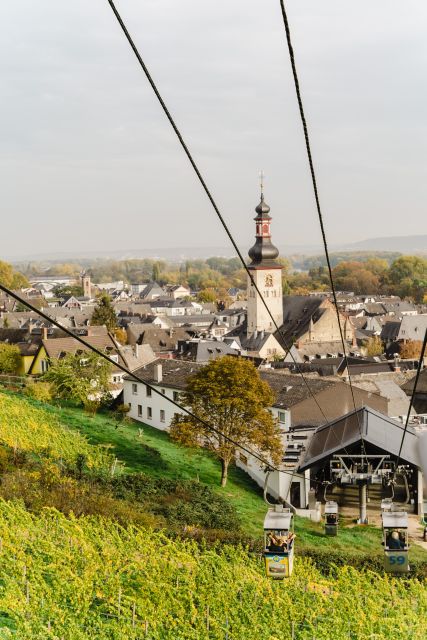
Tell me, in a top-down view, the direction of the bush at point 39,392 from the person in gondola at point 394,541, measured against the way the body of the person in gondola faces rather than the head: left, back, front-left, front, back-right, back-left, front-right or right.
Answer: back-right

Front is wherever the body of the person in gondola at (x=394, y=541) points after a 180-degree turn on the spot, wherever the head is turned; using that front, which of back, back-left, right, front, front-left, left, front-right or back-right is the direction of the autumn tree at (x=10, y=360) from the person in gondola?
front-left

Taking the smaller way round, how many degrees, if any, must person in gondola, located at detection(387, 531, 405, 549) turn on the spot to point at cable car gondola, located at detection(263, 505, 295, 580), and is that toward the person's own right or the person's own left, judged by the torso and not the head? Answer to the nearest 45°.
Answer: approximately 45° to the person's own right

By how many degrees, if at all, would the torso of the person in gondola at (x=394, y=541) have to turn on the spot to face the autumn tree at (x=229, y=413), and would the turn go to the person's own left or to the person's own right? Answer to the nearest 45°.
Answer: approximately 135° to the person's own right

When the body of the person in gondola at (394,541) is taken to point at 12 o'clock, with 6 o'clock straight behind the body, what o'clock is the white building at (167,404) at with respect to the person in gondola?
The white building is roughly at 5 o'clock from the person in gondola.

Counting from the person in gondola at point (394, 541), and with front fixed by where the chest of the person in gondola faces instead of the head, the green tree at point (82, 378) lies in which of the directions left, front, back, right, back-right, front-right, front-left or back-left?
back-right

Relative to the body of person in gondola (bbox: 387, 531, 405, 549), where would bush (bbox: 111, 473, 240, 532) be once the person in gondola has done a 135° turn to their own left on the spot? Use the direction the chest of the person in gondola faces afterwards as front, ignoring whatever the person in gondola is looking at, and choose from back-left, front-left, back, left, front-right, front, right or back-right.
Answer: left

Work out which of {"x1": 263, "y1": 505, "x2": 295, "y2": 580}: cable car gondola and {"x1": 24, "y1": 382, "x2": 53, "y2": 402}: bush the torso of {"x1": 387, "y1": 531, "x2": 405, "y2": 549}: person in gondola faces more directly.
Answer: the cable car gondola

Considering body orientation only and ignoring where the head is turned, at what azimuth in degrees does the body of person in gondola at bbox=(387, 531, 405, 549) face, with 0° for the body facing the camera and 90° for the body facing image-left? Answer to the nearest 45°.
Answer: approximately 0°
